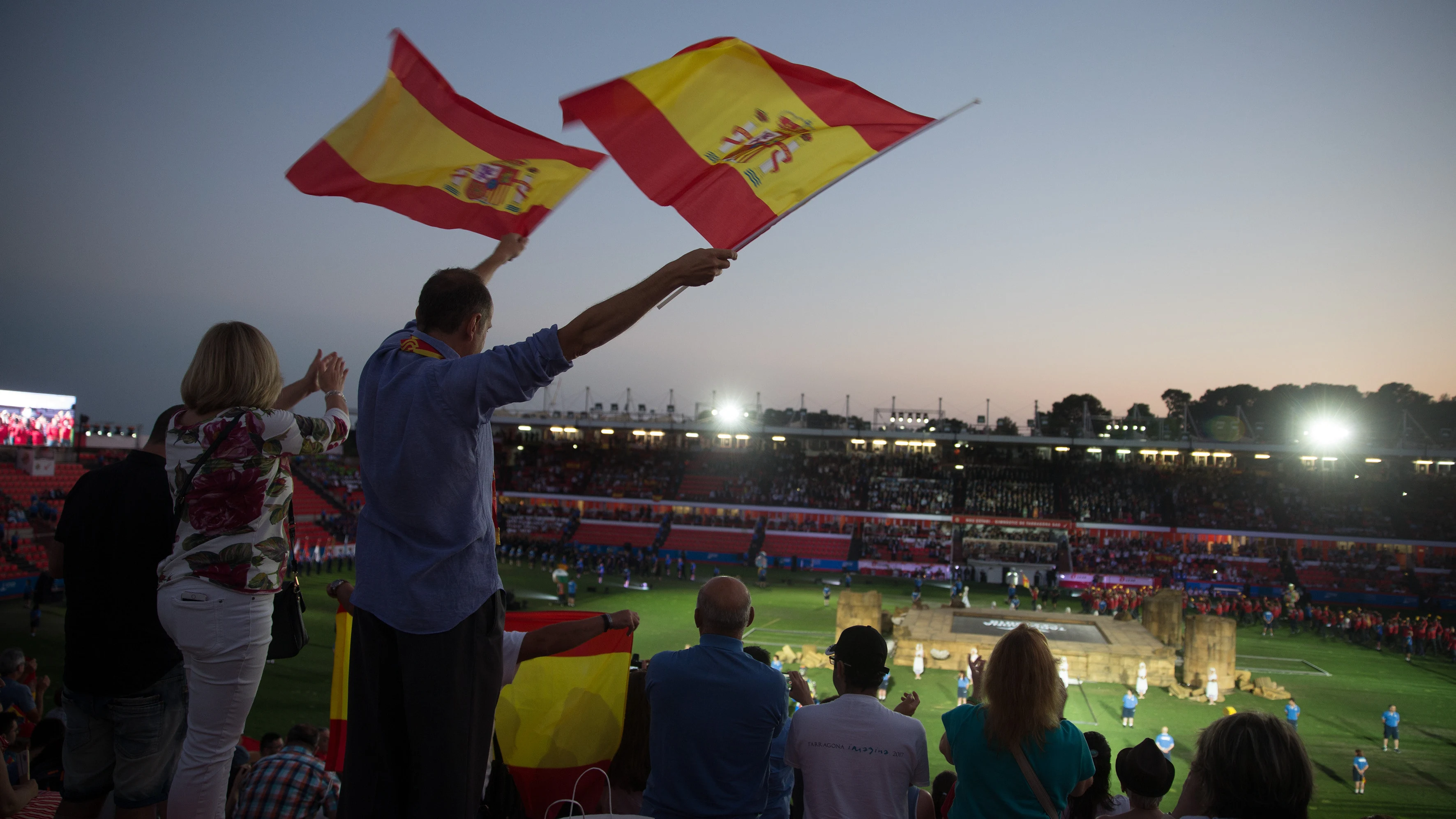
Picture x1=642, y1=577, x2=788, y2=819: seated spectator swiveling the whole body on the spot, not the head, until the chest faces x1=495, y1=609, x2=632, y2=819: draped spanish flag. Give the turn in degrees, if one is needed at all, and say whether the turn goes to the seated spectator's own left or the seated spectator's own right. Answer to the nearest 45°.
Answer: approximately 45° to the seated spectator's own left

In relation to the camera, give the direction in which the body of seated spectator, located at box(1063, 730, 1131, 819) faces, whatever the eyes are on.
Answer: away from the camera

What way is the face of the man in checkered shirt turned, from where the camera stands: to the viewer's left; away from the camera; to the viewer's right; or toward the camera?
away from the camera

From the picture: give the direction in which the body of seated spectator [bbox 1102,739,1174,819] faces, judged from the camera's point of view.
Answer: away from the camera

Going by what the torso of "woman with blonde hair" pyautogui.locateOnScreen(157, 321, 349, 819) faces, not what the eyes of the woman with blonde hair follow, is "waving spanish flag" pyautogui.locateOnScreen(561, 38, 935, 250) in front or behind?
in front

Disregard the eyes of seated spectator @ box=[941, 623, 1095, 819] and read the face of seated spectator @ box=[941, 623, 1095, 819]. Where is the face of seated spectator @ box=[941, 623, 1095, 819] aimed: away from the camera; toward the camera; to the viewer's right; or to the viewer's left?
away from the camera

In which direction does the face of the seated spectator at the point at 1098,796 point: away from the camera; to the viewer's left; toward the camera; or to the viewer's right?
away from the camera

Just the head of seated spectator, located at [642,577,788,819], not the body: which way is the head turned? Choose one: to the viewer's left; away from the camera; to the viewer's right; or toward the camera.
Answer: away from the camera

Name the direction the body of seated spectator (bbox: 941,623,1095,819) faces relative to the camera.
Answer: away from the camera

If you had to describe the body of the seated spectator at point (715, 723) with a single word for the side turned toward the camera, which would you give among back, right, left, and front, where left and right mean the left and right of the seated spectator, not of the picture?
back

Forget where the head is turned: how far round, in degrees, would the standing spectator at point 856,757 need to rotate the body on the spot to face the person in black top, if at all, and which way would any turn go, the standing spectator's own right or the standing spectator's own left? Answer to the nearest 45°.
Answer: approximately 90° to the standing spectator's own left
